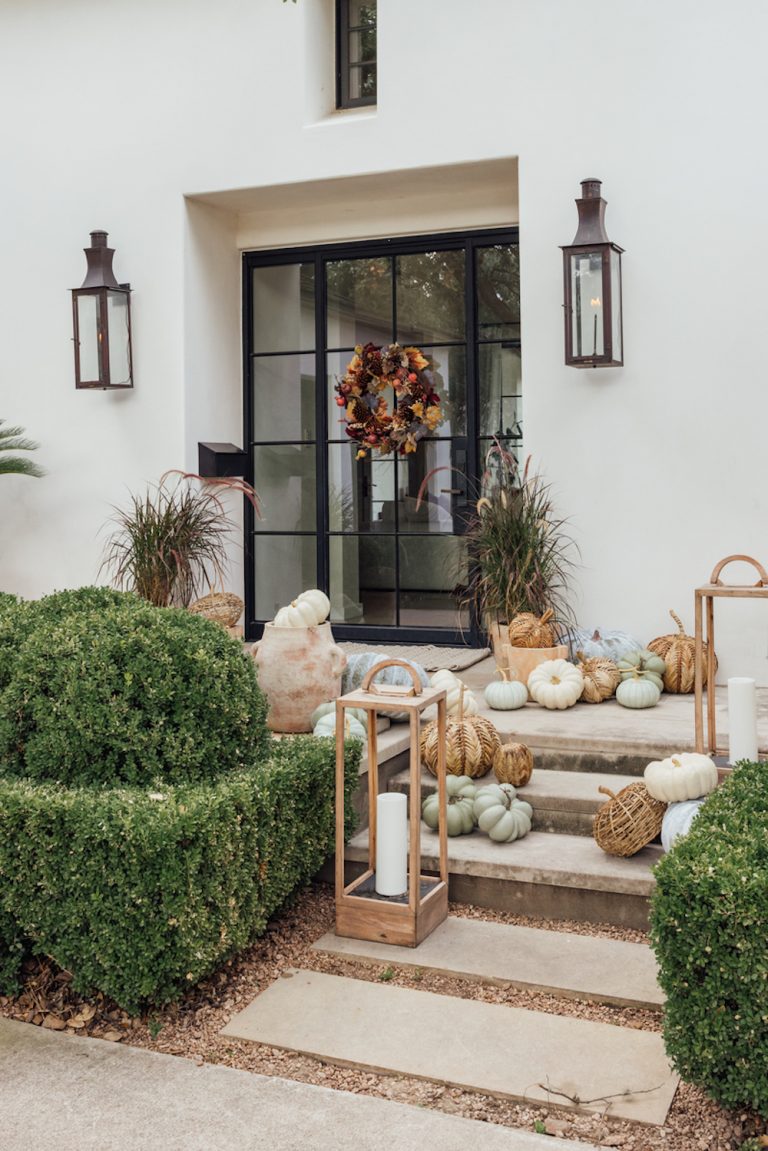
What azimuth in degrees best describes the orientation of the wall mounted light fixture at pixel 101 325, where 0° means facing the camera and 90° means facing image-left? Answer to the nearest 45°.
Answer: approximately 45°

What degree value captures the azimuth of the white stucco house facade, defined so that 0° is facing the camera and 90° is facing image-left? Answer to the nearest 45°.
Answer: approximately 45°

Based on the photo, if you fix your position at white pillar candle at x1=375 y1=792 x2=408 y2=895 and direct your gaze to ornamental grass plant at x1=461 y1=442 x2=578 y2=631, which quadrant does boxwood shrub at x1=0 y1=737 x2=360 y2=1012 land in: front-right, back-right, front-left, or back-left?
back-left

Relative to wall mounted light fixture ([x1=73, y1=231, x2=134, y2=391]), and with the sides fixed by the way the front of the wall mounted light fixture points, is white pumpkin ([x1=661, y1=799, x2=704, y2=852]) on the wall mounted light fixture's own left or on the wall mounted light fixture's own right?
on the wall mounted light fixture's own left

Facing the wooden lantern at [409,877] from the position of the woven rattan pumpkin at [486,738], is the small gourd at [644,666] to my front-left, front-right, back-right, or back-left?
back-left

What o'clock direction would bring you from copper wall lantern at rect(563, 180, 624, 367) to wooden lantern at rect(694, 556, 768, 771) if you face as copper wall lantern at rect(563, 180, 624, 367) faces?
The wooden lantern is roughly at 10 o'clock from the copper wall lantern.

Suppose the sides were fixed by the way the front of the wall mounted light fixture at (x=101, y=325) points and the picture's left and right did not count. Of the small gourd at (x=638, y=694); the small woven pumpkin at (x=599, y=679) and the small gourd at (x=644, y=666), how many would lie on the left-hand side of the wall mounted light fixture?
3

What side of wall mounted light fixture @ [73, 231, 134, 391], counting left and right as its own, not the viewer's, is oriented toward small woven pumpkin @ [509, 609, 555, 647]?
left
